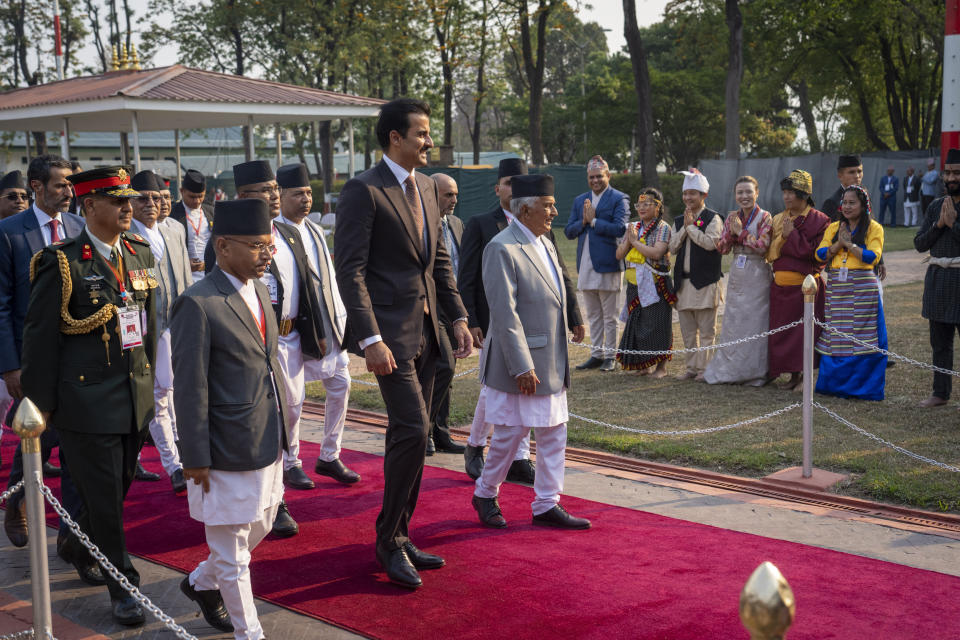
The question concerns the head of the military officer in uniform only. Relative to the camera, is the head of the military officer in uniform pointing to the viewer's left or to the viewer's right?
to the viewer's right

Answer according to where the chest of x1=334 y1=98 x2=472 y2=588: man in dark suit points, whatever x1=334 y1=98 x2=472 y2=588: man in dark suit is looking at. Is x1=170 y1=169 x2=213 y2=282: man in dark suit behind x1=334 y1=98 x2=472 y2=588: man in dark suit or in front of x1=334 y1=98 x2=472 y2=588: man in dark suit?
behind

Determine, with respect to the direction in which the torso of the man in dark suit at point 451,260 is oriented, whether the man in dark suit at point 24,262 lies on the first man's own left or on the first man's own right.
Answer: on the first man's own right

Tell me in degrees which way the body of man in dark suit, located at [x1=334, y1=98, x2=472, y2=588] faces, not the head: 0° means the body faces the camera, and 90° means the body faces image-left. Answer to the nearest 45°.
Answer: approximately 315°

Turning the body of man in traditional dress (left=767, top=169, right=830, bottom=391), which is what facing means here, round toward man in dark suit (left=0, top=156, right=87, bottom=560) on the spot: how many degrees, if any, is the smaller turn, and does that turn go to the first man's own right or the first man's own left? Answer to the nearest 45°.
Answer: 0° — they already face them

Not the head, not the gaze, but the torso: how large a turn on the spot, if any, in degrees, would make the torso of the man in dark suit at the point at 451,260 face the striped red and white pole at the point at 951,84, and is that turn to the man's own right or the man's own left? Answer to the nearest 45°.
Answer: approximately 90° to the man's own left

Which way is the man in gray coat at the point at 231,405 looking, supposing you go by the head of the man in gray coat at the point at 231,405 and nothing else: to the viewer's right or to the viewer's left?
to the viewer's right

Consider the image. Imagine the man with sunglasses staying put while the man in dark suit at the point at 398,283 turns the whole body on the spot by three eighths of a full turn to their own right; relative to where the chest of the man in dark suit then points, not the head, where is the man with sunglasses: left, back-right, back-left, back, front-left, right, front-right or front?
front-right

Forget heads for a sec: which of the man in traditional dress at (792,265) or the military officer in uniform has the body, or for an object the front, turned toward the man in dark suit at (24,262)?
the man in traditional dress
